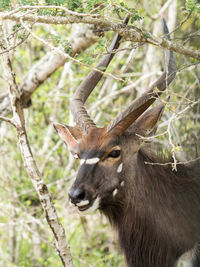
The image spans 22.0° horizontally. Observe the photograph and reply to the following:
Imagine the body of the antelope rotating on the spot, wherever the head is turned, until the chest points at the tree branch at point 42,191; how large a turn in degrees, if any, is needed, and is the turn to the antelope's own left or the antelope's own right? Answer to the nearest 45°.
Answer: approximately 45° to the antelope's own right

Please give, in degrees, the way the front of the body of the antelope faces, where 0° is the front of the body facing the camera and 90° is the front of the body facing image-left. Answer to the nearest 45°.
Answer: approximately 45°
